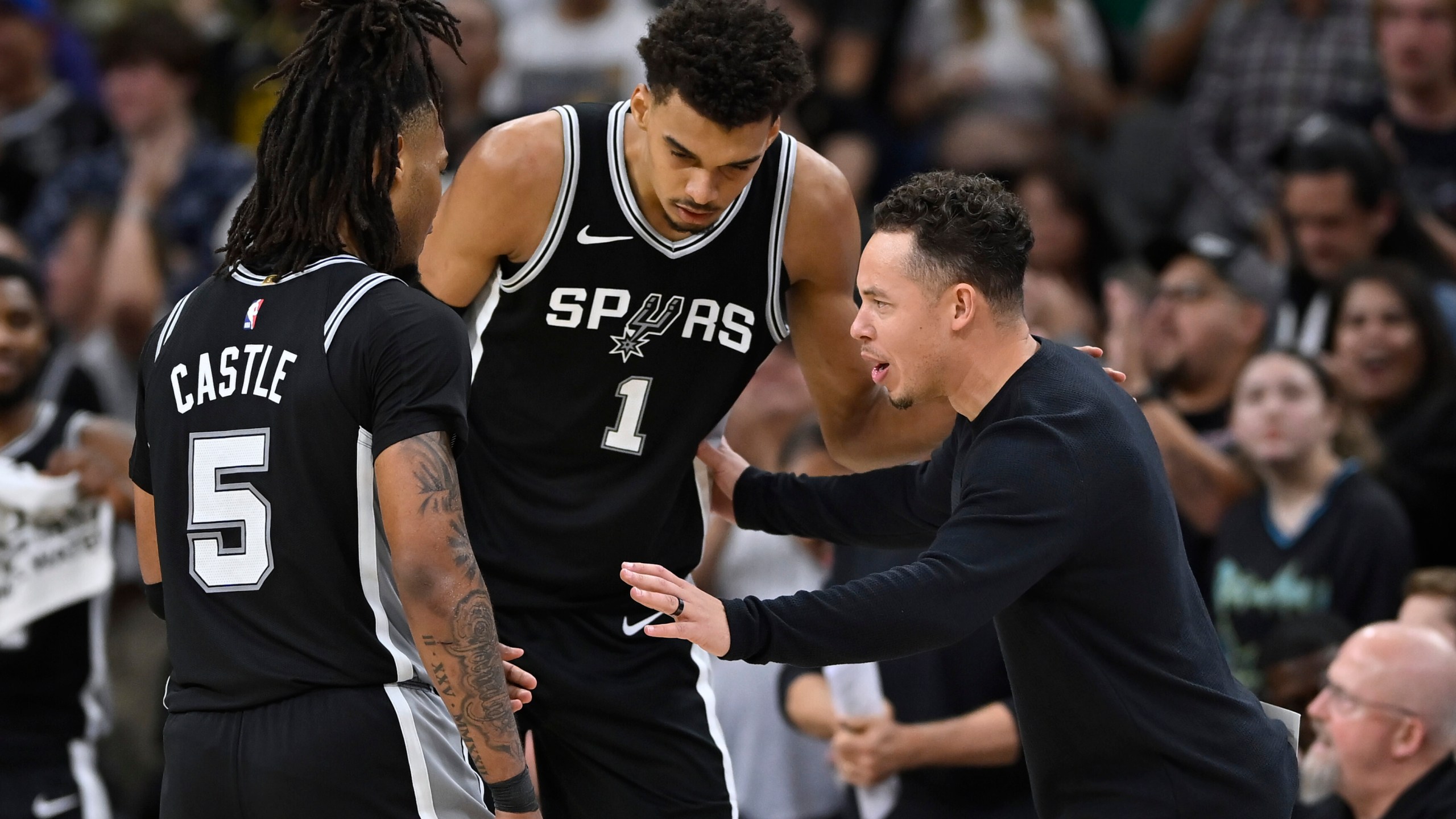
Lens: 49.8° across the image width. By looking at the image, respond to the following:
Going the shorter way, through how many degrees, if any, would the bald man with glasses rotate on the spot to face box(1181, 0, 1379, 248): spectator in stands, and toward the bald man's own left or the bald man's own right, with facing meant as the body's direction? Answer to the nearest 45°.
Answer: approximately 90° to the bald man's own right

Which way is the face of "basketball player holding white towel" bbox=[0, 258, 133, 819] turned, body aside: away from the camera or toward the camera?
toward the camera

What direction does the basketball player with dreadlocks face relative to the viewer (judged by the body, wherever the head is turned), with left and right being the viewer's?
facing away from the viewer and to the right of the viewer

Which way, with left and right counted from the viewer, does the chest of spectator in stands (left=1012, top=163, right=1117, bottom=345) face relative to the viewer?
facing the viewer and to the left of the viewer

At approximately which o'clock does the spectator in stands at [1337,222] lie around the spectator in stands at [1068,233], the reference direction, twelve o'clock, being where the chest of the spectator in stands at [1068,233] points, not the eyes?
the spectator in stands at [1337,222] is roughly at 9 o'clock from the spectator in stands at [1068,233].

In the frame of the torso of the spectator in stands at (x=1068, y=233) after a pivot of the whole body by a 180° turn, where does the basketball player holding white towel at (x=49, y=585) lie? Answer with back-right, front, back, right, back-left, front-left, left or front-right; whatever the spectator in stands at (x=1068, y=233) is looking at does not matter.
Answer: back

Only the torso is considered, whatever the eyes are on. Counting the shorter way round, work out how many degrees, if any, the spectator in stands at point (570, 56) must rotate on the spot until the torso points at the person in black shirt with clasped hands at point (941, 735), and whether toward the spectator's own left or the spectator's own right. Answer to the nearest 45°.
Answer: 0° — they already face them

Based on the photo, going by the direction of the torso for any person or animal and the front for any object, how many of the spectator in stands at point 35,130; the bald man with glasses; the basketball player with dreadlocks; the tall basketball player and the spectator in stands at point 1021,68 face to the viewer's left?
1

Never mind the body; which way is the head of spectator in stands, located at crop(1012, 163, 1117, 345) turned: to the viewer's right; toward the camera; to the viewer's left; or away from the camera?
toward the camera

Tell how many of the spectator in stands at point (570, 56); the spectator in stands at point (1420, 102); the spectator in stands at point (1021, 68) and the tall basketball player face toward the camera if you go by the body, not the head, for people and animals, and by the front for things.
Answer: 4

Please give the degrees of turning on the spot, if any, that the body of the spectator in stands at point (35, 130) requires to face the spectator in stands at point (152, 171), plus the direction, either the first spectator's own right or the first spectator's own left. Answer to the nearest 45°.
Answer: approximately 45° to the first spectator's own left

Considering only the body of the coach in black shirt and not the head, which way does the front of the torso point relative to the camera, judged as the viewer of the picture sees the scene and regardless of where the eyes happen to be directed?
to the viewer's left

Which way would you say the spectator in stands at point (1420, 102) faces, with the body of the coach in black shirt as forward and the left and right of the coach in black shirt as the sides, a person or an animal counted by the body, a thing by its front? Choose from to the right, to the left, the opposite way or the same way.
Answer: to the left

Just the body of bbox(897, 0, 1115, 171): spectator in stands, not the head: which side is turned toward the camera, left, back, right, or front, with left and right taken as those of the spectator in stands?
front

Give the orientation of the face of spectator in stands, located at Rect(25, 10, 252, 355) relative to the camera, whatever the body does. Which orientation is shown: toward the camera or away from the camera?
toward the camera

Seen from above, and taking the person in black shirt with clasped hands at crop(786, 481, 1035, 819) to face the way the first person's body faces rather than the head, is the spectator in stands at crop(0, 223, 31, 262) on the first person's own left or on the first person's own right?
on the first person's own right

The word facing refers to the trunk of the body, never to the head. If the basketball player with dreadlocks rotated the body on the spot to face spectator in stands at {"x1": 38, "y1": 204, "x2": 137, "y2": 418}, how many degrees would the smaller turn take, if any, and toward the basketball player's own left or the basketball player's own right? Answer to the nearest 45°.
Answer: approximately 45° to the basketball player's own left

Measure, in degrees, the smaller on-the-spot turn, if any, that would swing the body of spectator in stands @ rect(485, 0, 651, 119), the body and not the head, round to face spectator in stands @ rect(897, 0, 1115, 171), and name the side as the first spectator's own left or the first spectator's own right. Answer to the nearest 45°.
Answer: approximately 90° to the first spectator's own left

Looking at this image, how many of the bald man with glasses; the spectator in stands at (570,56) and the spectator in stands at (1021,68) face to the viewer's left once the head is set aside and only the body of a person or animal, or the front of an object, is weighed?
1

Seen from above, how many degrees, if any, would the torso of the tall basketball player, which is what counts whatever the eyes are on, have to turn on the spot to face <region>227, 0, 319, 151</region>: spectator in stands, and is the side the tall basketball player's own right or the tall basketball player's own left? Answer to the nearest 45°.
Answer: approximately 180°

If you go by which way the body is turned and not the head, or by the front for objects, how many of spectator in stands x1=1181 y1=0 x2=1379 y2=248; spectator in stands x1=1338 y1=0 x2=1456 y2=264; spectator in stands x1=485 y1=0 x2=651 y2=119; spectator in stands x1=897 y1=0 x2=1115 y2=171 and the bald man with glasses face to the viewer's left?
1

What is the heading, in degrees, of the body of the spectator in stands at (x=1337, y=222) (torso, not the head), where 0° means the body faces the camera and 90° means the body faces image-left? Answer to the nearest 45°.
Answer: approximately 45°

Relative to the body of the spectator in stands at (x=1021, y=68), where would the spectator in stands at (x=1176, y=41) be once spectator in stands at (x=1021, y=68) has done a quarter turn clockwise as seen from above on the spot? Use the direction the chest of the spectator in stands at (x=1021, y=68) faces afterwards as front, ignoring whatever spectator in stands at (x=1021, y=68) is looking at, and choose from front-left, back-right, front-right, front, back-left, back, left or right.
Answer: back
